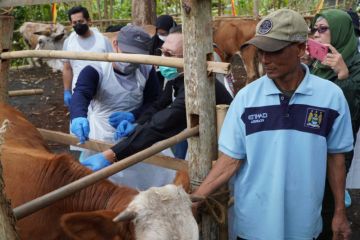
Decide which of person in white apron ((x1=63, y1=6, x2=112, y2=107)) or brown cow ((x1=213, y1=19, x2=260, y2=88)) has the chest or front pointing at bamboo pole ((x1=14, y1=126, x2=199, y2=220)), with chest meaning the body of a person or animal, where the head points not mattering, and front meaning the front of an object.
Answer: the person in white apron

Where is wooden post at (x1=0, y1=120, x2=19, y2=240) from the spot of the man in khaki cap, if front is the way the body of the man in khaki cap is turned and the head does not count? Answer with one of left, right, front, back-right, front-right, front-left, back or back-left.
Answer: front-right

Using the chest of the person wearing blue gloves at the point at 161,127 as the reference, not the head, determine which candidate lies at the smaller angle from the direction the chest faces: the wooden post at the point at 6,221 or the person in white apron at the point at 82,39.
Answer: the wooden post

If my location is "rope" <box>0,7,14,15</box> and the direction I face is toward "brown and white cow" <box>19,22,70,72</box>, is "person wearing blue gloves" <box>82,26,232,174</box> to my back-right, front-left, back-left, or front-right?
back-right

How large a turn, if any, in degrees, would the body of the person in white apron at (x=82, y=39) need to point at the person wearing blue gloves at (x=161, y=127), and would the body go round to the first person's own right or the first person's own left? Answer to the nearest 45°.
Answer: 0° — they already face them

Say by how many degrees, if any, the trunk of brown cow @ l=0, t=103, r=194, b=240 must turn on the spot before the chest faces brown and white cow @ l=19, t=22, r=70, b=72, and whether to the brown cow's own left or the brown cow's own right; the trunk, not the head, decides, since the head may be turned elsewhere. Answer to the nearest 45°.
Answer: approximately 135° to the brown cow's own left

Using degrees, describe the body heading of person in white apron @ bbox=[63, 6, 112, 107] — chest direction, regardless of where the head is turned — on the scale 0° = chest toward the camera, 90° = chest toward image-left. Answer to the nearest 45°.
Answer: approximately 0°
